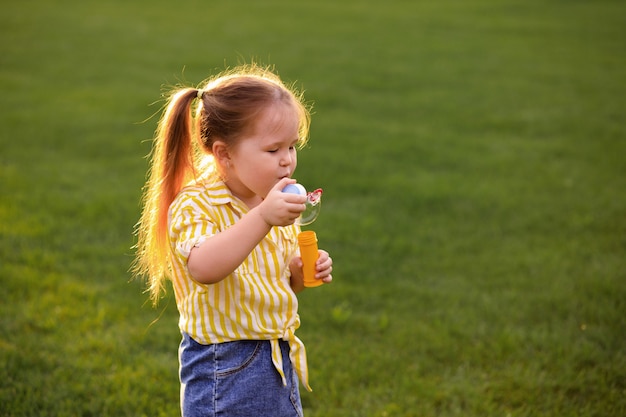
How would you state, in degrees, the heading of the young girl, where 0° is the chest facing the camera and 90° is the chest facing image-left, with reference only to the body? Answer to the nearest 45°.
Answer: approximately 315°
